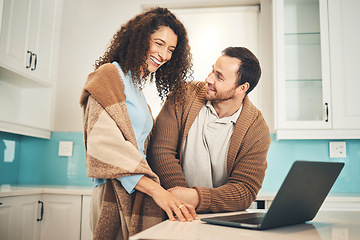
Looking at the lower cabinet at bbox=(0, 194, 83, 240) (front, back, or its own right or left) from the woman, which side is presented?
front

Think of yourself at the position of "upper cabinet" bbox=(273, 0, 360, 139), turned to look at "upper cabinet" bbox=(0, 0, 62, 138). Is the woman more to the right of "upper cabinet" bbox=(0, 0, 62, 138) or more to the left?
left

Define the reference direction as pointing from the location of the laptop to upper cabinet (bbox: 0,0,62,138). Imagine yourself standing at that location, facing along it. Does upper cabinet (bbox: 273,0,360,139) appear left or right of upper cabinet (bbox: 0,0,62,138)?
right

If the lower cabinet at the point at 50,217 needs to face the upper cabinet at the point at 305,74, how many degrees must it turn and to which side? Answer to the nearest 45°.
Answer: approximately 90° to its left

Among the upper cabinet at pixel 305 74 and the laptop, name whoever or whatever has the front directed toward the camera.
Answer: the upper cabinet

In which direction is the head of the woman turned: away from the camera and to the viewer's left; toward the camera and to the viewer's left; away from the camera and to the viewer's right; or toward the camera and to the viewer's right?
toward the camera and to the viewer's right

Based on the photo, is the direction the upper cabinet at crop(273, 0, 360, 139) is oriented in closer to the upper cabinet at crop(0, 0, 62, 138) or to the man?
the man

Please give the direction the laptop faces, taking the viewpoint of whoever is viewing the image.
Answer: facing away from the viewer and to the left of the viewer

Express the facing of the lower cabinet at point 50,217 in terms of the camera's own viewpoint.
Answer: facing the viewer

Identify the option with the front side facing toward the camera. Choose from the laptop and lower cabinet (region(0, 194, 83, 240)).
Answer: the lower cabinet

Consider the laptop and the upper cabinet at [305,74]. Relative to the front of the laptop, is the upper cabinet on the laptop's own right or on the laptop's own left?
on the laptop's own right

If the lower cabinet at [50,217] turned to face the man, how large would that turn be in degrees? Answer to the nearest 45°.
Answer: approximately 45° to its left

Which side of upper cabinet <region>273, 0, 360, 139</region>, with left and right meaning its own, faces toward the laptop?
front

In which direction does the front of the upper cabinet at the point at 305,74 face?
toward the camera
